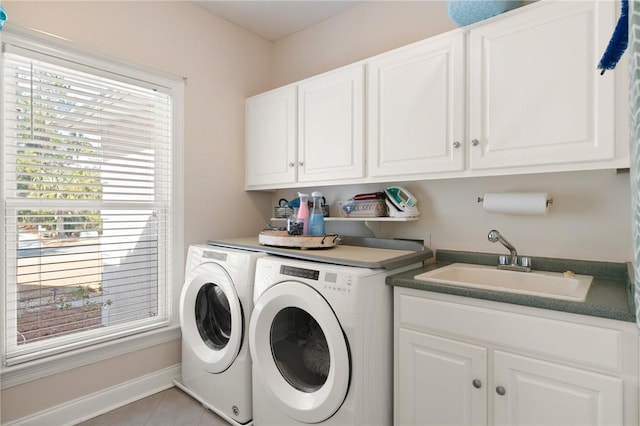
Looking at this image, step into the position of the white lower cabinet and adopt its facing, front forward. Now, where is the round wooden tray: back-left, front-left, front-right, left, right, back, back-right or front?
front-right

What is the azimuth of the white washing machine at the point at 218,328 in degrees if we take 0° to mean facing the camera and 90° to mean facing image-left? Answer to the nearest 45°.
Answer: approximately 45°

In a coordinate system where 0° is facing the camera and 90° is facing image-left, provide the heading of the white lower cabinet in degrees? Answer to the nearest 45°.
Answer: approximately 45°

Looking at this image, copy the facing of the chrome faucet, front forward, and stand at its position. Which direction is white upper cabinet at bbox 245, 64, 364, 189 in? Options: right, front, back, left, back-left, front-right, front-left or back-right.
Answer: front-right

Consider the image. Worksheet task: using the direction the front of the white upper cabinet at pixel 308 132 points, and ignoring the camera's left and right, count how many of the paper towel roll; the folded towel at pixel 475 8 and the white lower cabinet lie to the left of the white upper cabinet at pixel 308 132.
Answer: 3
